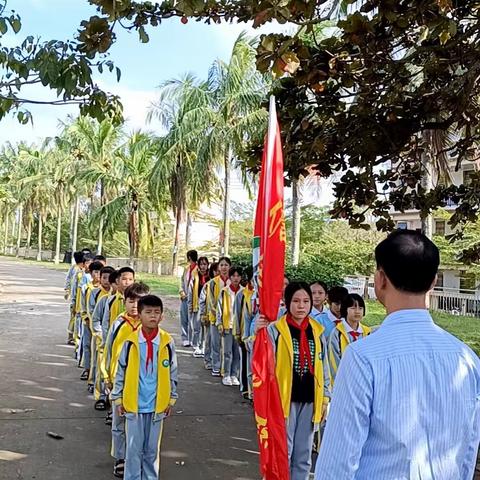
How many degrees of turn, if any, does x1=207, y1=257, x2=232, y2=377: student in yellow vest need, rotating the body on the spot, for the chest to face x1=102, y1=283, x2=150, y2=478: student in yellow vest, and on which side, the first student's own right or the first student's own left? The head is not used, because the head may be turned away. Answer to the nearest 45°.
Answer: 0° — they already face them

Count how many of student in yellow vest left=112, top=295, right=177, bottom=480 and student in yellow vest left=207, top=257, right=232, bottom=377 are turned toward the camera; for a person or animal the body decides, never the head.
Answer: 2

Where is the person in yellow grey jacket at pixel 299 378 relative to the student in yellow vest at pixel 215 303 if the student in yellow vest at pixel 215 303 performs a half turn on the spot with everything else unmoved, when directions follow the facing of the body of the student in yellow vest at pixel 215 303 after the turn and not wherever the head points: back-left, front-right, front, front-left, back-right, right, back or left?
back

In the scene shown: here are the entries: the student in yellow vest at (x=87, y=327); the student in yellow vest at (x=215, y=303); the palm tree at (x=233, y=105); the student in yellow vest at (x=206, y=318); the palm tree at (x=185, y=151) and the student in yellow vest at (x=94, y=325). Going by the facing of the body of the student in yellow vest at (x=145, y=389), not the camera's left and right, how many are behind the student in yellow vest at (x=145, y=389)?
6

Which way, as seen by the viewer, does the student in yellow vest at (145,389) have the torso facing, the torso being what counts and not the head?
toward the camera

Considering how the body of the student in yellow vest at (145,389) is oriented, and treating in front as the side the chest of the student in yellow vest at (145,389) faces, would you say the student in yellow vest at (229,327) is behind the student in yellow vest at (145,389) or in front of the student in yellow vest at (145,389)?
behind

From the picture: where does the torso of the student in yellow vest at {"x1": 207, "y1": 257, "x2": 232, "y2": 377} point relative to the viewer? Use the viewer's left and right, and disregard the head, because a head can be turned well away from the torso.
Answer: facing the viewer

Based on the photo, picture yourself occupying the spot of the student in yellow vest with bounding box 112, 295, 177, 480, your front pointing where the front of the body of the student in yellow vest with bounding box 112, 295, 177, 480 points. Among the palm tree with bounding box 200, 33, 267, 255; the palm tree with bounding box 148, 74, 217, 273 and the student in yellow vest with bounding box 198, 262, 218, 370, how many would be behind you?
3

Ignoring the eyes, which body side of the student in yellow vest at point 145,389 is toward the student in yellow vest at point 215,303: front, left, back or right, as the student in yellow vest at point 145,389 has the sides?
back

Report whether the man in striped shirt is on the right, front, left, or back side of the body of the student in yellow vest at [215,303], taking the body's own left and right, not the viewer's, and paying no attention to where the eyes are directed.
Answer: front

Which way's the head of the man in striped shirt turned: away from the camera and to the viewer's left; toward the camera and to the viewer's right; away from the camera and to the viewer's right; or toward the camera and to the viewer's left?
away from the camera and to the viewer's left

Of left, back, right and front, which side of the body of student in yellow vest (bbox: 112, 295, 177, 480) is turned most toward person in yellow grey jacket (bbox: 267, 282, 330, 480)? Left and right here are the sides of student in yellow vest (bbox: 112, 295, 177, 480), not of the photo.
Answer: left

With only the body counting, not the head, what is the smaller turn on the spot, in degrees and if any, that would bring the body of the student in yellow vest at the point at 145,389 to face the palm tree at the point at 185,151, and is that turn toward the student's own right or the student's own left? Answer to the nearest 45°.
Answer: approximately 180°

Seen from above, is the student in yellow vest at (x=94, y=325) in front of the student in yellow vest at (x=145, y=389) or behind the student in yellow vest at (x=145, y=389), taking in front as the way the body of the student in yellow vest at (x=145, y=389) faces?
behind

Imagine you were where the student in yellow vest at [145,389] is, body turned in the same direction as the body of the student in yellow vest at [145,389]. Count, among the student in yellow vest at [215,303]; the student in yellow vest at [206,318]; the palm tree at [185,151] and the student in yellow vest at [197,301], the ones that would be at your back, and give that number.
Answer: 4

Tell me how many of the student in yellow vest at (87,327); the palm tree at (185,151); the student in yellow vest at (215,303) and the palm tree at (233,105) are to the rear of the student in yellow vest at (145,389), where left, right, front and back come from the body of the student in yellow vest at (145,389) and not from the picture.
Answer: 4

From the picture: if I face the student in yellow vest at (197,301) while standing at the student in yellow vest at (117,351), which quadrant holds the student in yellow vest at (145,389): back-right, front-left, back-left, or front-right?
back-right
